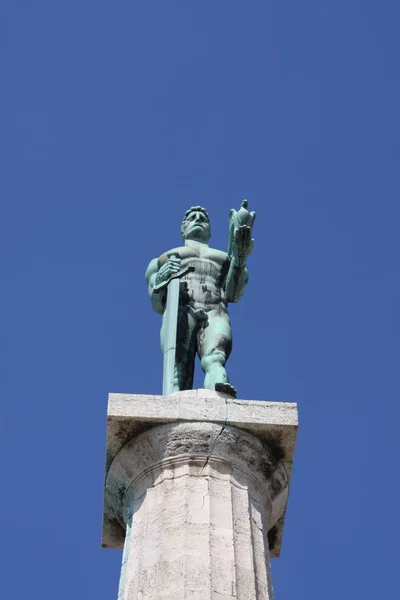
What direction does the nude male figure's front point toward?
toward the camera
